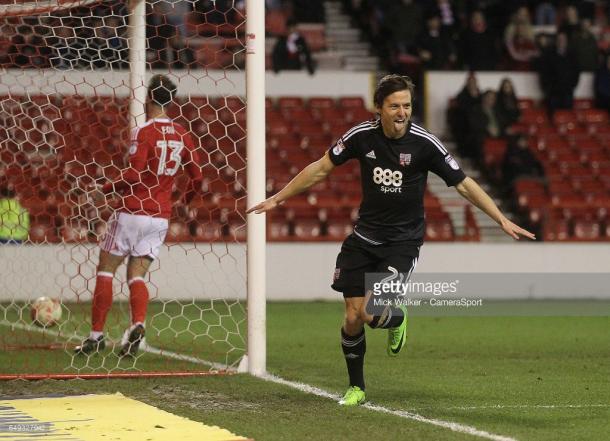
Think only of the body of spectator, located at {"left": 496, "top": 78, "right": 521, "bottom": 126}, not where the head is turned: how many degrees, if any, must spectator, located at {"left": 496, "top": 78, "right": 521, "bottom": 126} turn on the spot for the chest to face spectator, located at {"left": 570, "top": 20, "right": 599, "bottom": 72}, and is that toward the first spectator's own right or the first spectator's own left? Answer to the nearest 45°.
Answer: approximately 135° to the first spectator's own left

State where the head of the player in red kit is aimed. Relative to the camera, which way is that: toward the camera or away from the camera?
away from the camera

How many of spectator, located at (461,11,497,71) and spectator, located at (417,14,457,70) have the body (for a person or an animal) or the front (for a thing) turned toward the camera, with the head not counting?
2

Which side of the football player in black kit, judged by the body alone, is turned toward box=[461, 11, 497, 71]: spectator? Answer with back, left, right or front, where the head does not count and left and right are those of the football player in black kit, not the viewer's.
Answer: back

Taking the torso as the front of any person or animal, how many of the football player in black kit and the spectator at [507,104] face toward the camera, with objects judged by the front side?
2

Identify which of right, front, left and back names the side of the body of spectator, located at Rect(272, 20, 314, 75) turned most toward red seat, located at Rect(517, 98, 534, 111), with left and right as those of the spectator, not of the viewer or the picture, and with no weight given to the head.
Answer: left

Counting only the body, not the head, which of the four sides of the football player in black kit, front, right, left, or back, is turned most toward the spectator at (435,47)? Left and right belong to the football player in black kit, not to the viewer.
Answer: back

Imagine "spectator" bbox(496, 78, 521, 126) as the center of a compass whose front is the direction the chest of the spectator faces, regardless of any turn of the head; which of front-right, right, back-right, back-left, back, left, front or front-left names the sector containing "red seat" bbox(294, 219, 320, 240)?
front-right

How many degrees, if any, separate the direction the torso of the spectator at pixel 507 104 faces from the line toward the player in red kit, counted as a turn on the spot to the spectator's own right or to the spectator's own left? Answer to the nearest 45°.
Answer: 0° — they already face them

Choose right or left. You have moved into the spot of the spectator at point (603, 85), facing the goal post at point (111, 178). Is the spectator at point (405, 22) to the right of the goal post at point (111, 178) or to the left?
right
